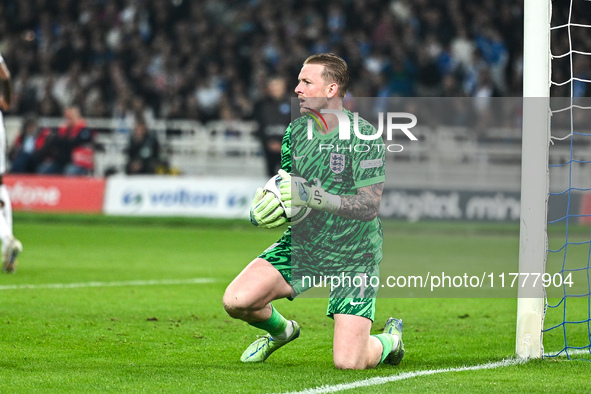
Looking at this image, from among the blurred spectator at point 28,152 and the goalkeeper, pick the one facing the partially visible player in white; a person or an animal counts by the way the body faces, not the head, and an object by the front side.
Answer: the blurred spectator

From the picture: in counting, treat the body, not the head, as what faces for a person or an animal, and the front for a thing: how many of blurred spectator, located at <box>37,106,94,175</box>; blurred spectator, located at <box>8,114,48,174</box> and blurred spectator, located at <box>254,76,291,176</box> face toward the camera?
3

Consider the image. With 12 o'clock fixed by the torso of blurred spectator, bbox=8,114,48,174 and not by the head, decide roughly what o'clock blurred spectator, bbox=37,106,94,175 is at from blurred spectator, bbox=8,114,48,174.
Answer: blurred spectator, bbox=37,106,94,175 is roughly at 10 o'clock from blurred spectator, bbox=8,114,48,174.

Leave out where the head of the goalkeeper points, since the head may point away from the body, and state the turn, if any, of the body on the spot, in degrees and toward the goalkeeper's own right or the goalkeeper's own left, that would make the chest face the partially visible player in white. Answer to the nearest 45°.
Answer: approximately 90° to the goalkeeper's own right

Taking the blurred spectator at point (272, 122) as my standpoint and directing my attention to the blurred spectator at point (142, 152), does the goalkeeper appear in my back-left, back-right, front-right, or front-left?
back-left

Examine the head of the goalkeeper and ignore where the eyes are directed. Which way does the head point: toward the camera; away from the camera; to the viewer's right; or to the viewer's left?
to the viewer's left

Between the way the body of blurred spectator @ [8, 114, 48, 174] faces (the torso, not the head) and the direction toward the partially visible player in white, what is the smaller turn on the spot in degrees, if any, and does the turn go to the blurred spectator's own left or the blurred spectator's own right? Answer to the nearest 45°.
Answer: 0° — they already face them

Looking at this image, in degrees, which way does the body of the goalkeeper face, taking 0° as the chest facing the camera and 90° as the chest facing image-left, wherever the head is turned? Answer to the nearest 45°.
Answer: approximately 45°
